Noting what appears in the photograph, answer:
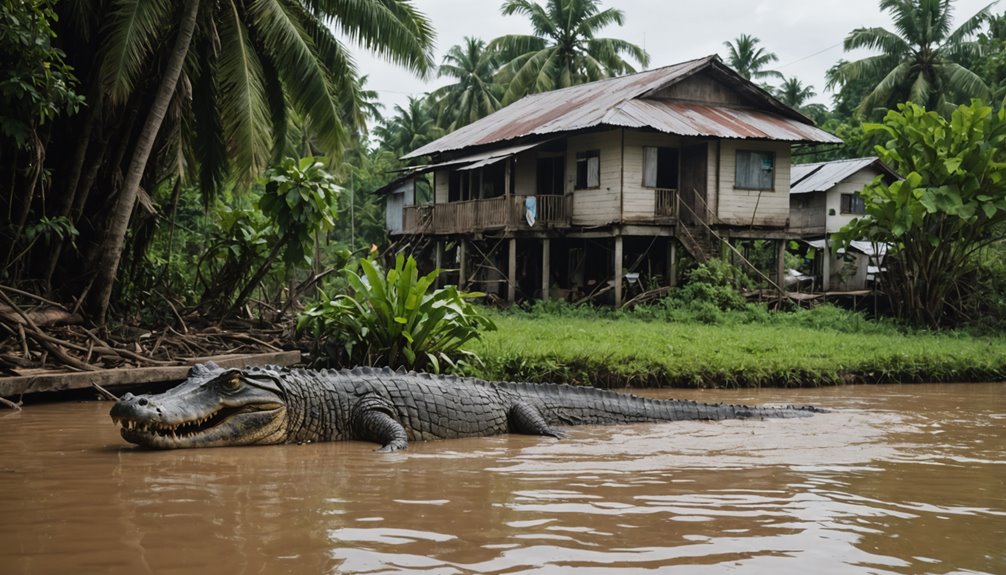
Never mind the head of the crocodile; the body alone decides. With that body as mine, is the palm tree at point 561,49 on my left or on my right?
on my right

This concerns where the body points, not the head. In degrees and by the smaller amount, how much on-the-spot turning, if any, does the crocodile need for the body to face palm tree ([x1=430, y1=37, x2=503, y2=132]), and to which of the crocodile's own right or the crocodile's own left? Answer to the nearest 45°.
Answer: approximately 90° to the crocodile's own right

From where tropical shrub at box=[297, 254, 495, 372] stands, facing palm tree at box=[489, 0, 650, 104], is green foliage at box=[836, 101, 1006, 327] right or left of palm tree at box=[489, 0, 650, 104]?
right

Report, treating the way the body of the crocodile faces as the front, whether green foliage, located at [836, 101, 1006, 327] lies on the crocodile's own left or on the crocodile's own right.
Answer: on the crocodile's own right

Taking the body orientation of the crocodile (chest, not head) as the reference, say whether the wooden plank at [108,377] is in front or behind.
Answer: in front

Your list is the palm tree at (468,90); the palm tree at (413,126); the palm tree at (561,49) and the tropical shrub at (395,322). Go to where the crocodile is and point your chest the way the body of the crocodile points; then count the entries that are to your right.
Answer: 4

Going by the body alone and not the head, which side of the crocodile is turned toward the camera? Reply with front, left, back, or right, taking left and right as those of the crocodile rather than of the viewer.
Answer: left

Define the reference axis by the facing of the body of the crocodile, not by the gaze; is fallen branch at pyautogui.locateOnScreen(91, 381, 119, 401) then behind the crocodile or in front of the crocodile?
in front

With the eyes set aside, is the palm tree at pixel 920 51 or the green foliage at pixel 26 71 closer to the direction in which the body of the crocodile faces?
the green foliage

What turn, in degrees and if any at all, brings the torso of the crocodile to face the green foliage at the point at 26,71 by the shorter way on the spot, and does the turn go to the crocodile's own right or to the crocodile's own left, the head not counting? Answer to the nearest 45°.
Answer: approximately 45° to the crocodile's own right

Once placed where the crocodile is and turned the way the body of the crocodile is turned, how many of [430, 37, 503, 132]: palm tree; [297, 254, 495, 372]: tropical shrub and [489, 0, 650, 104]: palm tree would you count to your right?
3

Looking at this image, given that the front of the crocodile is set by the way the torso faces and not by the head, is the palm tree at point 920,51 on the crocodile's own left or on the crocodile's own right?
on the crocodile's own right

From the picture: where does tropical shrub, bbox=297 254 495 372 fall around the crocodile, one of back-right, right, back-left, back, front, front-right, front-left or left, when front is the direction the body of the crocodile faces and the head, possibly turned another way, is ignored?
right
